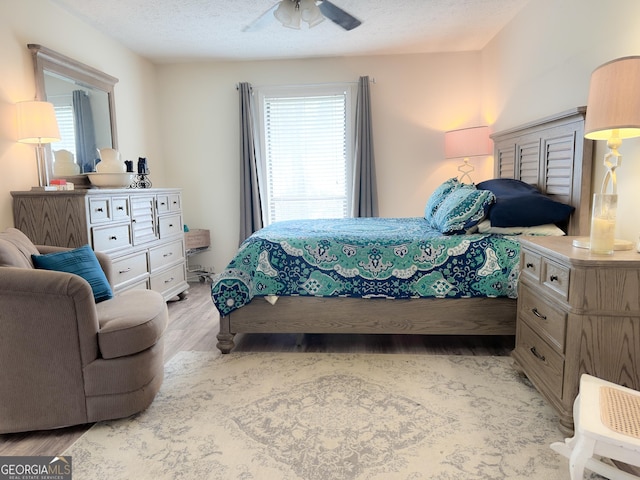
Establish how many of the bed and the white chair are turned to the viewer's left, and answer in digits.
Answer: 2

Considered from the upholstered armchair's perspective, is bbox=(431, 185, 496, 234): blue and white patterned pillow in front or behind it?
in front

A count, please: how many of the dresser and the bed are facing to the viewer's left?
1

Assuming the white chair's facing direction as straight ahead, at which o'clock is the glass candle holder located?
The glass candle holder is roughly at 3 o'clock from the white chair.

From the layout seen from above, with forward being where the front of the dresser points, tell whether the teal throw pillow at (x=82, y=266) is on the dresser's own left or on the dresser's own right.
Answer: on the dresser's own right

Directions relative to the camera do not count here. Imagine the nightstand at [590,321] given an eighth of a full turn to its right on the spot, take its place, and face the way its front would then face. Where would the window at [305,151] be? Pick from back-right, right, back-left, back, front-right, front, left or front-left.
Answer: front-right

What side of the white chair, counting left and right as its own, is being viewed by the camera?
left

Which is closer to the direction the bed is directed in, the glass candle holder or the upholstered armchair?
the upholstered armchair

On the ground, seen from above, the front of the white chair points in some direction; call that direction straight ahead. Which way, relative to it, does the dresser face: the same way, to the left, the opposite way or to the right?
the opposite way

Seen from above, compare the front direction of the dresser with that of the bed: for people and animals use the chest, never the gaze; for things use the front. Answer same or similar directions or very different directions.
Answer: very different directions

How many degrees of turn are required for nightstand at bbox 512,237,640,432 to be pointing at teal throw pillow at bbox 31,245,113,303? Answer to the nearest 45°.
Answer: approximately 45° to its right

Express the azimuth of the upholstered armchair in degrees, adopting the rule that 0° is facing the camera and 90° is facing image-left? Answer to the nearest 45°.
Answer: approximately 270°

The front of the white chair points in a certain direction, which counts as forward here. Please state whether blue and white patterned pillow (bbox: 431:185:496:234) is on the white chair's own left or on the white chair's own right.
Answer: on the white chair's own right

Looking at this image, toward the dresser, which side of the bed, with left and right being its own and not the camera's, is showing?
front

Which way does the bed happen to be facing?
to the viewer's left

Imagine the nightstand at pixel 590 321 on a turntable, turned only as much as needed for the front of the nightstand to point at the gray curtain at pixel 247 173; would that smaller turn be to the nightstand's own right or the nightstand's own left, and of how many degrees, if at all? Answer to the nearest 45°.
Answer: approximately 90° to the nightstand's own right

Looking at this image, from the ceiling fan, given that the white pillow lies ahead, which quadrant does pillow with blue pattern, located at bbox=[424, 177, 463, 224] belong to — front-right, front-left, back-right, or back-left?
front-left

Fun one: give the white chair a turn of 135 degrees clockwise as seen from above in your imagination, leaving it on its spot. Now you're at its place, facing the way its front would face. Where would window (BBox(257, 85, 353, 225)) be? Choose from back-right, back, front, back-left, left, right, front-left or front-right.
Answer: left

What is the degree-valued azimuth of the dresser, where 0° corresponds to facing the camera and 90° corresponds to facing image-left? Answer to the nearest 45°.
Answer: approximately 315°

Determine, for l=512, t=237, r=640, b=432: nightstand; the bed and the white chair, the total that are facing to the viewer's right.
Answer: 0
